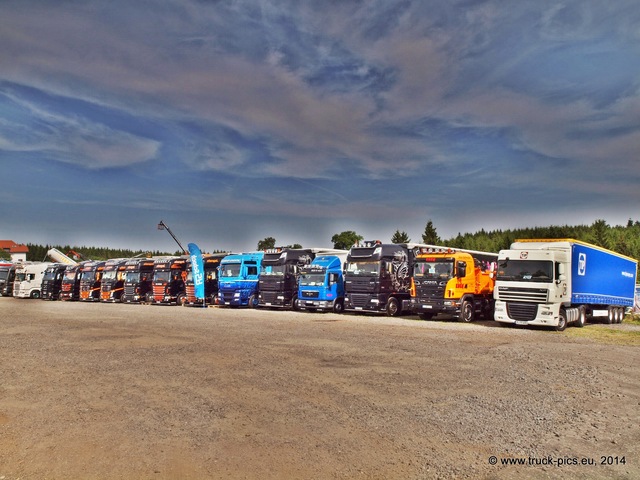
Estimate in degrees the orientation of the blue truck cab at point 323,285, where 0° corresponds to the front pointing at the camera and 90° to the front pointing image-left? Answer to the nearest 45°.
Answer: approximately 45°

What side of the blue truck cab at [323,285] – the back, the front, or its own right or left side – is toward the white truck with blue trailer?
left
